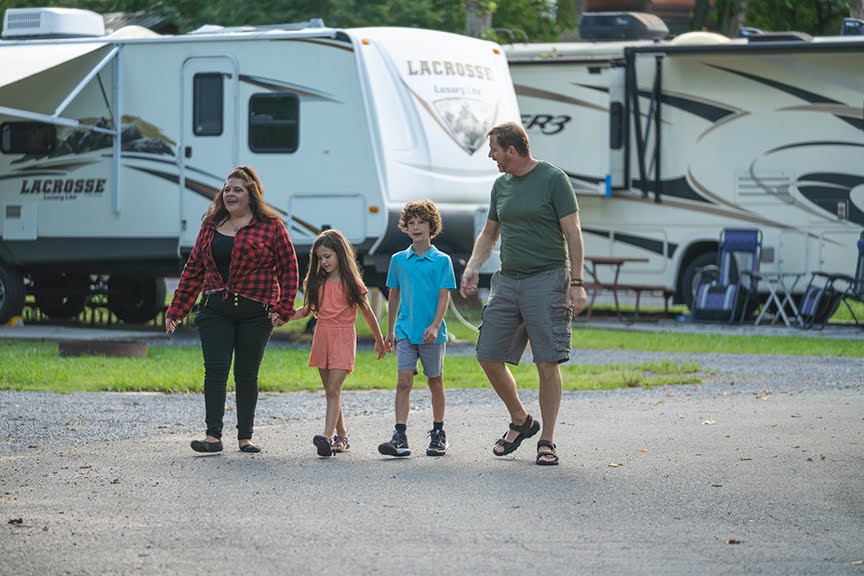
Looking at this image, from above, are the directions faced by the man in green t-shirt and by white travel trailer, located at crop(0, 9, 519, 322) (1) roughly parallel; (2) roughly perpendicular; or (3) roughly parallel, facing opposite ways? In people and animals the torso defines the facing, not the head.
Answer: roughly perpendicular

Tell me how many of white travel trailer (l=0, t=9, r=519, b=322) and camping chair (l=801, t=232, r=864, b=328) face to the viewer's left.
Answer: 1

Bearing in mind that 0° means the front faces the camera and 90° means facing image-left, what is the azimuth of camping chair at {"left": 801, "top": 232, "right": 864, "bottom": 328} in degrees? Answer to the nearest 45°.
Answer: approximately 90°

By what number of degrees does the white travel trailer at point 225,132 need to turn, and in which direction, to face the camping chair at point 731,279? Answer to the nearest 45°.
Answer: approximately 45° to its left

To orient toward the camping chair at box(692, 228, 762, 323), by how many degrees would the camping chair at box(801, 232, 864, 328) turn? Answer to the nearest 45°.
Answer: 0° — it already faces it

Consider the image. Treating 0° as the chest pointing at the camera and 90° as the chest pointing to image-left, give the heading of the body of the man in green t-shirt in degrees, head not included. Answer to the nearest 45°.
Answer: approximately 45°

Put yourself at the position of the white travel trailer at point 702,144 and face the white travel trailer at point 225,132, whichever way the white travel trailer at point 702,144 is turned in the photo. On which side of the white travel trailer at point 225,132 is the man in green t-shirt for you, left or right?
left

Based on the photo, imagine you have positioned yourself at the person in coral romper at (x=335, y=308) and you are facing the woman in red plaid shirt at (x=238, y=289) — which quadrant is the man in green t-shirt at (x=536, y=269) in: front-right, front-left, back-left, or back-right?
back-left

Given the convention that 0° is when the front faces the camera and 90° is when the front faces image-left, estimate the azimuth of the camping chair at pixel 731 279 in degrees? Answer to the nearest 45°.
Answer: approximately 45°

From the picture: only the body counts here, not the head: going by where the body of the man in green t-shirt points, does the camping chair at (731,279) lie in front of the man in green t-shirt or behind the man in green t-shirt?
behind

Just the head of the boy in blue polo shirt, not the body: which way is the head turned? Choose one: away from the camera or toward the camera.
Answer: toward the camera

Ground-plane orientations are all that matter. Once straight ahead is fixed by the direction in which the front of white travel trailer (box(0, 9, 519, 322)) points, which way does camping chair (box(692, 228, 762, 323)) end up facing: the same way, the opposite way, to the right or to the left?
to the right
